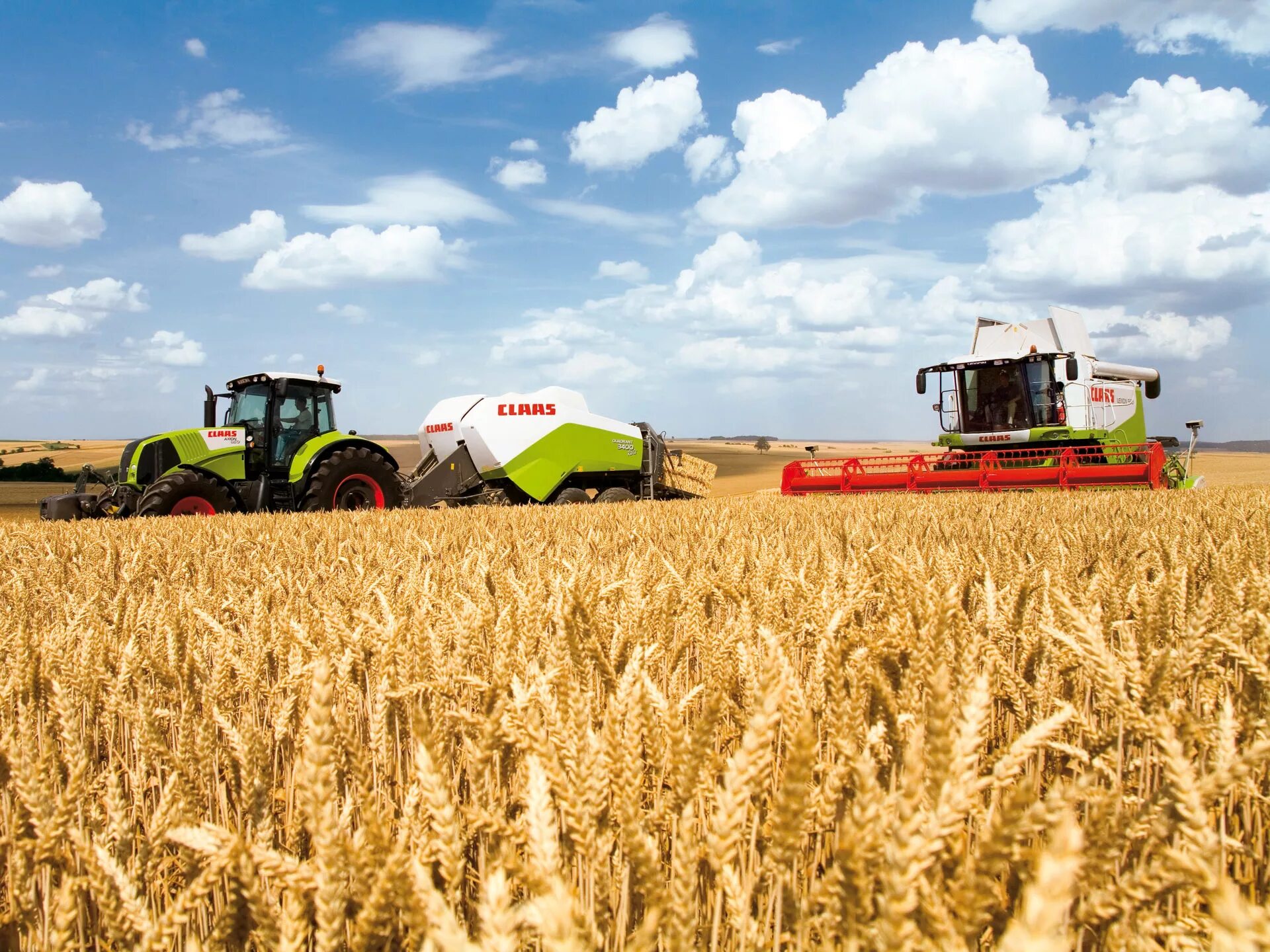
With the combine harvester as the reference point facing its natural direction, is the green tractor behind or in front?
in front

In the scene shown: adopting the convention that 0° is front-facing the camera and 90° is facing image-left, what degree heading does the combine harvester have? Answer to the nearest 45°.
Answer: approximately 45°

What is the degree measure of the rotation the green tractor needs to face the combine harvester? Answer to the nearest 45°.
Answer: approximately 135° to its left

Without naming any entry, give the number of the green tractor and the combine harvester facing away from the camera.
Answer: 0

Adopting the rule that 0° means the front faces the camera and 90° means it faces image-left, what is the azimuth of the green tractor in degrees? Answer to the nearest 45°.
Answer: approximately 45°
